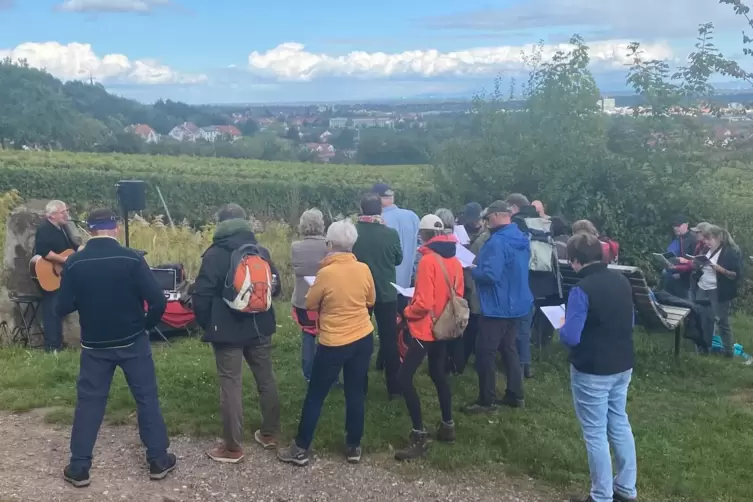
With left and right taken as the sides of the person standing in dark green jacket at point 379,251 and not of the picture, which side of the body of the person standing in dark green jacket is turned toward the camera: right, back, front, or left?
back

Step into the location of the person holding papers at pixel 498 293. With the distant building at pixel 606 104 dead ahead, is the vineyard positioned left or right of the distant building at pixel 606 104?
left

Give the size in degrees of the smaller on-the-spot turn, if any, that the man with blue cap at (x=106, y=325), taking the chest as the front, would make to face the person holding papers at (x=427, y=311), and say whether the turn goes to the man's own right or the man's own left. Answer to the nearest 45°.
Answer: approximately 90° to the man's own right

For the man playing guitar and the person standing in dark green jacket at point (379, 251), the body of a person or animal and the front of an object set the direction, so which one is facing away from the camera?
the person standing in dark green jacket

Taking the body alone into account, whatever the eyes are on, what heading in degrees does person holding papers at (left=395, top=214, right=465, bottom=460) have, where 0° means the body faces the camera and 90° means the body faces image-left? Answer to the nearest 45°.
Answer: approximately 135°

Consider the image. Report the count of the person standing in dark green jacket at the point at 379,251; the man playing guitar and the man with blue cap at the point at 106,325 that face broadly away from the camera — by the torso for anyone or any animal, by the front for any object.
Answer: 2

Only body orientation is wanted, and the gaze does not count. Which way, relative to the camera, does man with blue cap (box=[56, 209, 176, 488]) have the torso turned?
away from the camera

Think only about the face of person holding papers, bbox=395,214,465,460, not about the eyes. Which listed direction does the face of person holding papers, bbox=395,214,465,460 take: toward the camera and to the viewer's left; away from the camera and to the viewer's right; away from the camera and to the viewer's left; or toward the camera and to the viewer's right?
away from the camera and to the viewer's left

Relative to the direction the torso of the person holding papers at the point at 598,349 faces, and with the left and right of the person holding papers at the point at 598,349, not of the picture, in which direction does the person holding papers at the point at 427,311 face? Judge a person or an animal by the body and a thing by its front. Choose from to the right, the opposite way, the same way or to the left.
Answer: the same way

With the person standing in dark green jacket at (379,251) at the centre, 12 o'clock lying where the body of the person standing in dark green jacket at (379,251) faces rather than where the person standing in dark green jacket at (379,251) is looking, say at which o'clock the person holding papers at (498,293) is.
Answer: the person holding papers at (498,293) is roughly at 3 o'clock from the person standing in dark green jacket at (379,251).

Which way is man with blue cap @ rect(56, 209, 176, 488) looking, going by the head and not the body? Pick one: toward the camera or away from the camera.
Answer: away from the camera

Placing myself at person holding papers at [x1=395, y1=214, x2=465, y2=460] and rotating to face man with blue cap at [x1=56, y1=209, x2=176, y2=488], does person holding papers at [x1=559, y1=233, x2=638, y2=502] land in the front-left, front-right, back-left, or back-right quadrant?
back-left

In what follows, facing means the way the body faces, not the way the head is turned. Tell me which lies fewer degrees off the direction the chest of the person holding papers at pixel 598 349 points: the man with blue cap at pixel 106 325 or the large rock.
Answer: the large rock

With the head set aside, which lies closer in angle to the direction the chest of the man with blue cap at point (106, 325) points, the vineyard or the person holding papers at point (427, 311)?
the vineyard

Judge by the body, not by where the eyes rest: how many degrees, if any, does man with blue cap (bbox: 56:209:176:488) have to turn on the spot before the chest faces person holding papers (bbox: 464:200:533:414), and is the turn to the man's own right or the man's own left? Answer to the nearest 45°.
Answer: approximately 90° to the man's own right

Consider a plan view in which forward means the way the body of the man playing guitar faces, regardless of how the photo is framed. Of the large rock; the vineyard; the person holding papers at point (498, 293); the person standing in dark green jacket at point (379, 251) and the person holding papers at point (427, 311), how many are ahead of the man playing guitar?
3

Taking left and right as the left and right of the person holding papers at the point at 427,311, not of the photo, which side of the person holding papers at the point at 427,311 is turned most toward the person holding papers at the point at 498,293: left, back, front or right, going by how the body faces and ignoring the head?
right
